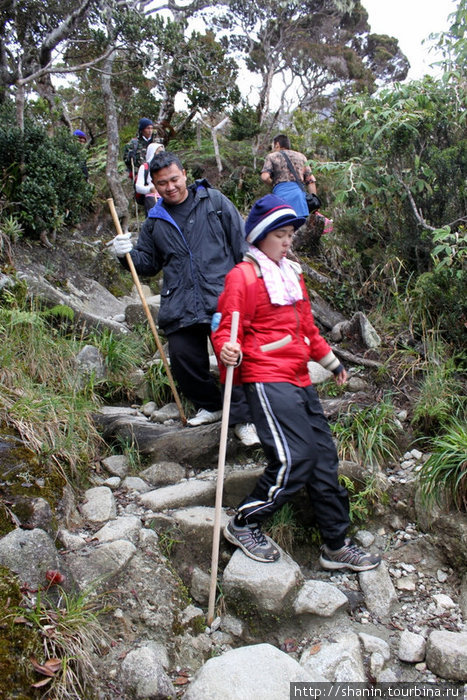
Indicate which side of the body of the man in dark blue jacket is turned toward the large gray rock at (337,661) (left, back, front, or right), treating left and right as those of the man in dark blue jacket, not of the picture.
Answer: front

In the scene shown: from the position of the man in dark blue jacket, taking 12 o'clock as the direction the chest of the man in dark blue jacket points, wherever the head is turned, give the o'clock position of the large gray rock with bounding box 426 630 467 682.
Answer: The large gray rock is roughly at 11 o'clock from the man in dark blue jacket.

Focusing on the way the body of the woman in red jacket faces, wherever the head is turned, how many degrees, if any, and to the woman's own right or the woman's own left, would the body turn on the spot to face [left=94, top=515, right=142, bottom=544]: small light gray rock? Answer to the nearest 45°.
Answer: approximately 135° to the woman's own right

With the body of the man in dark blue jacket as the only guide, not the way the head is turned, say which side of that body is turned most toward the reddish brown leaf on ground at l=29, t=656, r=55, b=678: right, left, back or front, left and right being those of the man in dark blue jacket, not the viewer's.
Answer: front

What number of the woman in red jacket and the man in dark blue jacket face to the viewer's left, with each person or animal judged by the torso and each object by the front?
0

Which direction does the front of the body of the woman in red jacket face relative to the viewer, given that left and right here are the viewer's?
facing the viewer and to the right of the viewer

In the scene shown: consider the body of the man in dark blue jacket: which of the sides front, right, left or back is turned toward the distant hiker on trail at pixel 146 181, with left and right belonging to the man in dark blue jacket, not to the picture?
back

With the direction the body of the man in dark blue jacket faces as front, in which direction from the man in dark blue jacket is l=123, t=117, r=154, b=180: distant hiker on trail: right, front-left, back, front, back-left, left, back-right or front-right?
back

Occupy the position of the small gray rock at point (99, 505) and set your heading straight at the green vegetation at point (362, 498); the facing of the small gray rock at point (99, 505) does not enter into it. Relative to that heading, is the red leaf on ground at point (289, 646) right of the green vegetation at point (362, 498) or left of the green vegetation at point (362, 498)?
right

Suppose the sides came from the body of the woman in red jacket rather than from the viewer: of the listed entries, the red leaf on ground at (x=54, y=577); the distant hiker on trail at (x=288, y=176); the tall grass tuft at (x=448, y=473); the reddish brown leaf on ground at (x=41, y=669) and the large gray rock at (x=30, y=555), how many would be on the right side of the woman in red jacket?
3

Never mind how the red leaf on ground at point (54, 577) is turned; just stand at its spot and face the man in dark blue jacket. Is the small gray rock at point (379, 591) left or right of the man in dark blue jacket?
right

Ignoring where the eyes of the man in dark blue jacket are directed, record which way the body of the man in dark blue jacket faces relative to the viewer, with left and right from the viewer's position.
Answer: facing the viewer
